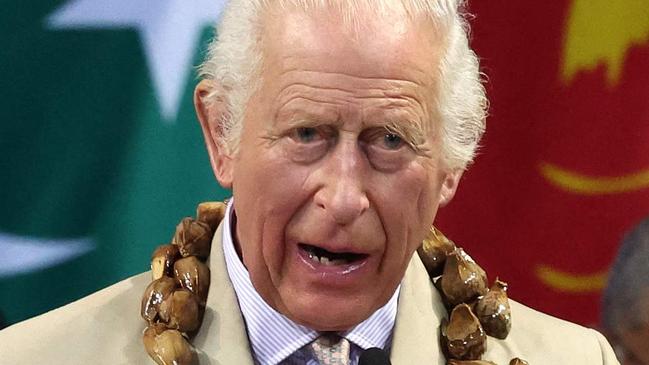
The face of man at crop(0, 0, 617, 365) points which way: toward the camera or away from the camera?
toward the camera

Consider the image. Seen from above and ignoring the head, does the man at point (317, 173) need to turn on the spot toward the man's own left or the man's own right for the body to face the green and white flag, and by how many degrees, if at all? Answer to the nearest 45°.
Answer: approximately 135° to the man's own right

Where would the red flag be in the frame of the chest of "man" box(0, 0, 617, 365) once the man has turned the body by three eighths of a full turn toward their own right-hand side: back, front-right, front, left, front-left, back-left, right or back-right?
right

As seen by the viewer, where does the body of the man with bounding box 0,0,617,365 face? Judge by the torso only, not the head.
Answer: toward the camera
